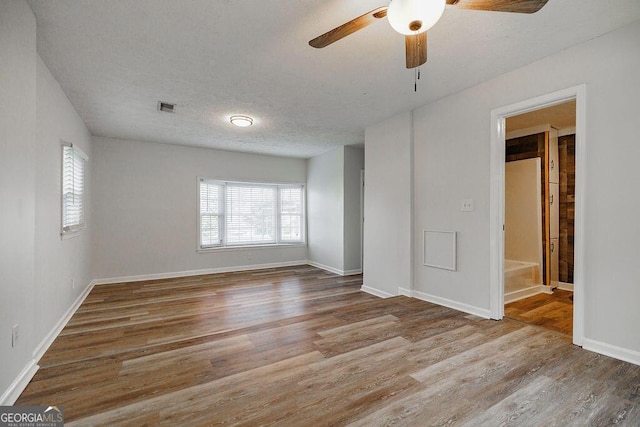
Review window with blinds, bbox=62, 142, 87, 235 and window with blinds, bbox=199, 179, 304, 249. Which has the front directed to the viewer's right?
window with blinds, bbox=62, 142, 87, 235

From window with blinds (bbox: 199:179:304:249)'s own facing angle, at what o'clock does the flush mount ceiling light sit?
The flush mount ceiling light is roughly at 12 o'clock from the window with blinds.

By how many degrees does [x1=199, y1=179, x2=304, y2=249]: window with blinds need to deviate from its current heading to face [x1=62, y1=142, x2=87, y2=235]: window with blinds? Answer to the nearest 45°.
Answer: approximately 45° to its right

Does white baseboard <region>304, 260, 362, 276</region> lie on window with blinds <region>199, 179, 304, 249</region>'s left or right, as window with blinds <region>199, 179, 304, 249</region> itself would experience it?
on its left

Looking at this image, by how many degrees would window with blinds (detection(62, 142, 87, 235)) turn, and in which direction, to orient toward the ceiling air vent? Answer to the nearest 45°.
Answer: approximately 45° to its right

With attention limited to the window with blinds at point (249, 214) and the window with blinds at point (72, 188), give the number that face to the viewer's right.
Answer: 1

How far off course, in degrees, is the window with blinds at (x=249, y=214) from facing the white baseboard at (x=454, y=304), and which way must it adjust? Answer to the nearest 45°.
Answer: approximately 45° to its left

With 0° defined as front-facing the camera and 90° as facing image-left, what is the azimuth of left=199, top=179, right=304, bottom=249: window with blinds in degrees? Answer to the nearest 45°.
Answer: approximately 0°

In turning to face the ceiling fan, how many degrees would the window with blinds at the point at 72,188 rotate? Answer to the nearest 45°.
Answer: approximately 90° to its right

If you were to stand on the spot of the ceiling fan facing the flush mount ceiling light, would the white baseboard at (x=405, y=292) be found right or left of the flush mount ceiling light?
right

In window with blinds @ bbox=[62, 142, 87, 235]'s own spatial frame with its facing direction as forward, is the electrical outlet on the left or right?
on its right

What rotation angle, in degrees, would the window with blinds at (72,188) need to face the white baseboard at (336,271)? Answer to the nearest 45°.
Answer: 0° — it already faces it

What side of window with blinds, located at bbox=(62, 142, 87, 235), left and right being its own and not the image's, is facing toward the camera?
right

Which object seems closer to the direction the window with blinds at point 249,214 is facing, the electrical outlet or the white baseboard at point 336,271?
the electrical outlet
